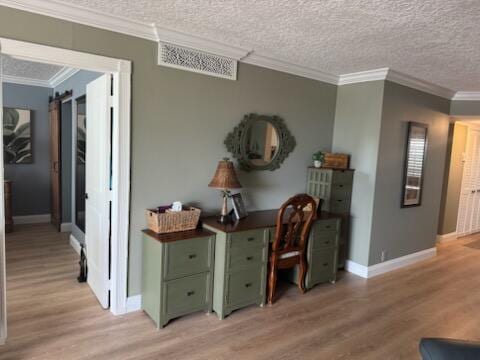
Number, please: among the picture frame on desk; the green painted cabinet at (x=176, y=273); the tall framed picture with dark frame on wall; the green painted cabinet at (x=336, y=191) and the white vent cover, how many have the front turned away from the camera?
0

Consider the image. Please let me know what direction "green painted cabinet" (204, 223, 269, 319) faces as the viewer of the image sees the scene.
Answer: facing the viewer and to the right of the viewer

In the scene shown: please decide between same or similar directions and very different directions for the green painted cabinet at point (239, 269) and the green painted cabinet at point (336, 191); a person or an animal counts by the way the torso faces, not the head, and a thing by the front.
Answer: same or similar directions

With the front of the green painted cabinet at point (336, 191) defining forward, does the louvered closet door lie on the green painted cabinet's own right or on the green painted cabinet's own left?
on the green painted cabinet's own left

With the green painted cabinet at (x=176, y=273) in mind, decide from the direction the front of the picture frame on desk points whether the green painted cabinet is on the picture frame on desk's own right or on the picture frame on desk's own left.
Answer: on the picture frame on desk's own right

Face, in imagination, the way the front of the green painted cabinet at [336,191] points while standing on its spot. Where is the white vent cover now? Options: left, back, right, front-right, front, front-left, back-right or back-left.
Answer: right

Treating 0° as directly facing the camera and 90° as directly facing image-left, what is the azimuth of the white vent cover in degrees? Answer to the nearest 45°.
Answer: approximately 315°

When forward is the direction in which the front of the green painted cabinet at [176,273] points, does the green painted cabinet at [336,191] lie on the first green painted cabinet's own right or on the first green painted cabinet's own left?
on the first green painted cabinet's own left

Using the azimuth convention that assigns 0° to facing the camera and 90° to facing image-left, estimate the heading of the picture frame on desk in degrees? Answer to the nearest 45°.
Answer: approximately 315°

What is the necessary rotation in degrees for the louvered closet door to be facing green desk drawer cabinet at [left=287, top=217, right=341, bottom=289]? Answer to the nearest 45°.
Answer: approximately 45° to its right

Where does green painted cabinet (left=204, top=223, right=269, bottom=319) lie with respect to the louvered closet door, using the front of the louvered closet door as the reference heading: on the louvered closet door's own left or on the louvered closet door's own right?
on the louvered closet door's own right

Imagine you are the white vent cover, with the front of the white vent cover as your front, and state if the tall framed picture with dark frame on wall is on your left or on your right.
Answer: on your left

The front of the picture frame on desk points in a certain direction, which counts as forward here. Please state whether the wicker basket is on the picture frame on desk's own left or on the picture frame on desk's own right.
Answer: on the picture frame on desk's own right

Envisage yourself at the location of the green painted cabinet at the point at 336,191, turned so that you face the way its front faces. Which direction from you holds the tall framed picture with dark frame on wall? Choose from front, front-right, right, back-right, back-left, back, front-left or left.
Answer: left

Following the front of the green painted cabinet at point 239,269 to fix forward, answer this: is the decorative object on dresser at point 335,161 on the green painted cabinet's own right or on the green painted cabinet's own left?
on the green painted cabinet's own left

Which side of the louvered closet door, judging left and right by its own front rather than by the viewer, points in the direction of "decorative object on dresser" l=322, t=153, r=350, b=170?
right
